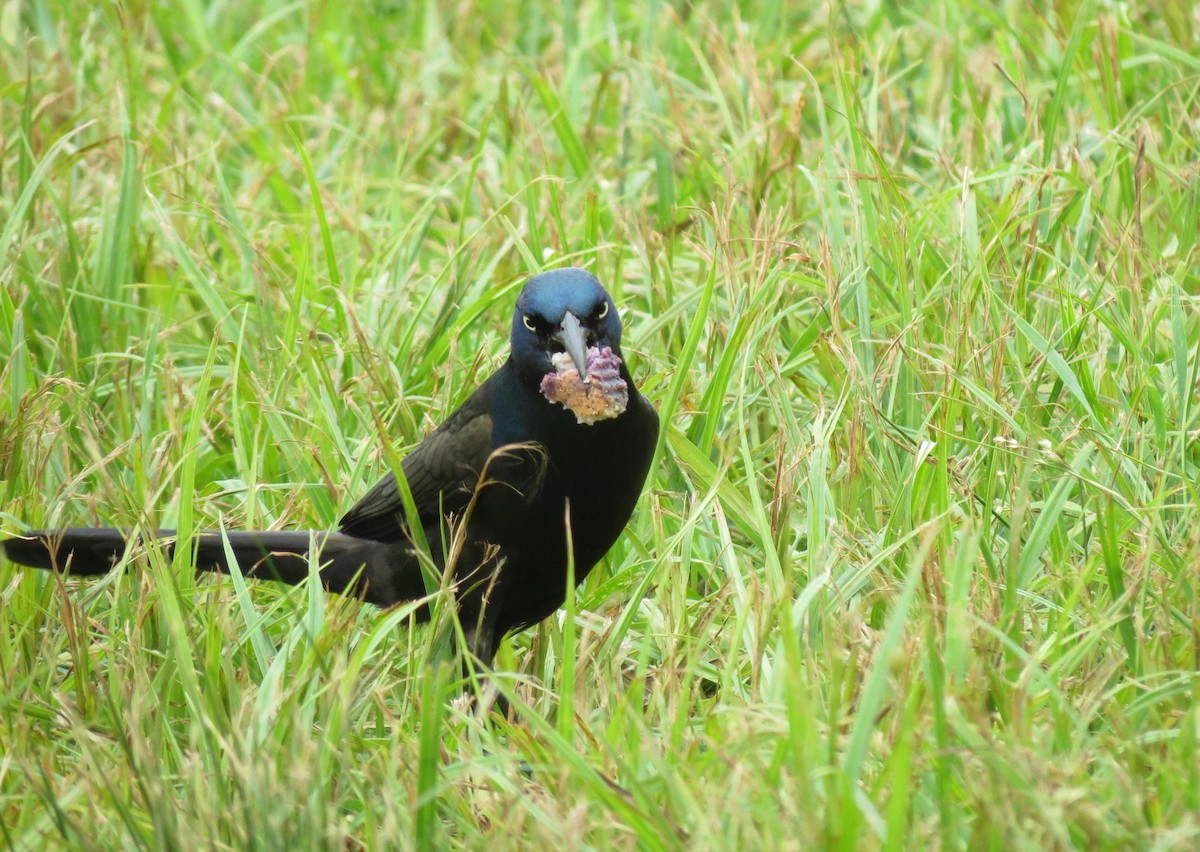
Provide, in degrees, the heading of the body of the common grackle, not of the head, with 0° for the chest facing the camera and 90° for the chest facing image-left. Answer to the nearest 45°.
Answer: approximately 315°
